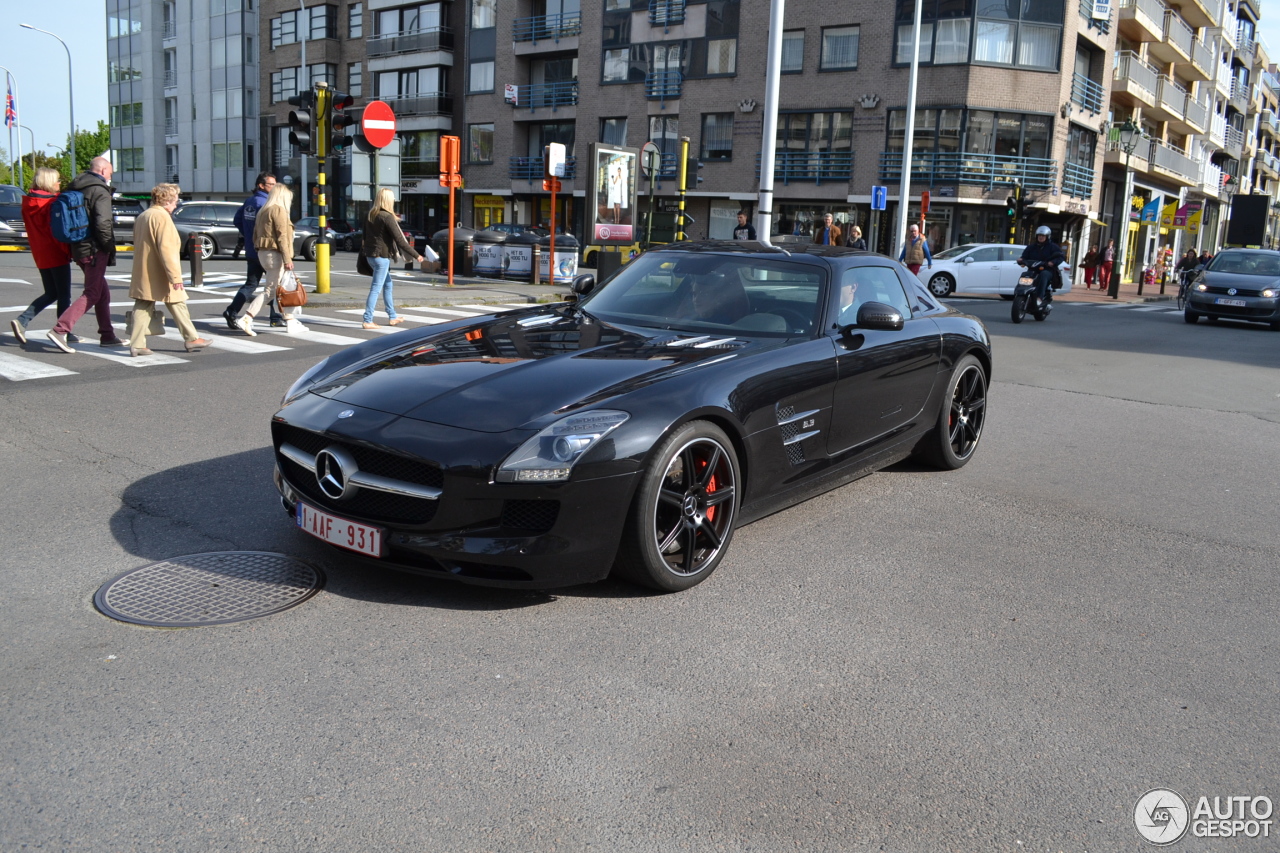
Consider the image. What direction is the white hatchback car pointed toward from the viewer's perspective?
to the viewer's left

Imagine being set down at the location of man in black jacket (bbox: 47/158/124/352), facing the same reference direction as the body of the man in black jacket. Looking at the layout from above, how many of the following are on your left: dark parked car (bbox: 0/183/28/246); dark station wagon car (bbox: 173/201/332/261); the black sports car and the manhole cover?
2

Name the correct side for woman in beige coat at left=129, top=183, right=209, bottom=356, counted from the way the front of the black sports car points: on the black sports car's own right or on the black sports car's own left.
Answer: on the black sports car's own right

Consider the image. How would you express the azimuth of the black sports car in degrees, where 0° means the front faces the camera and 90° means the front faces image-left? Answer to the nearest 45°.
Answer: approximately 45°

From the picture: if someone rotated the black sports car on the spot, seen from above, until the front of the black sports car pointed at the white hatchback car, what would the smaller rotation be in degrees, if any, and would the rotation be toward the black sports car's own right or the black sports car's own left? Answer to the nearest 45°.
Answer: approximately 135° to the black sports car's own right

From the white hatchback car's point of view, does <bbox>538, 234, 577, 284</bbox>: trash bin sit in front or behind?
in front
